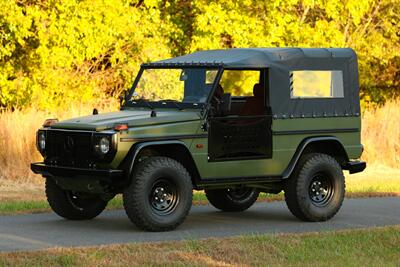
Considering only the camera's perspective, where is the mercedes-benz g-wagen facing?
facing the viewer and to the left of the viewer
